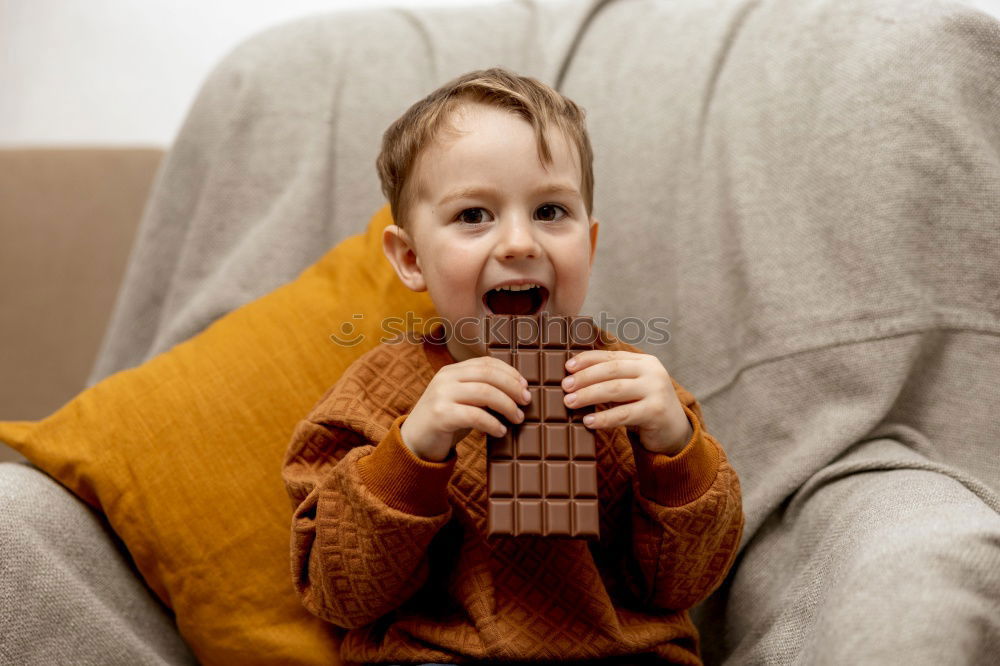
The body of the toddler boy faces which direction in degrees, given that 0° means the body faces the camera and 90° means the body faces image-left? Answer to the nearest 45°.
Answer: approximately 0°
